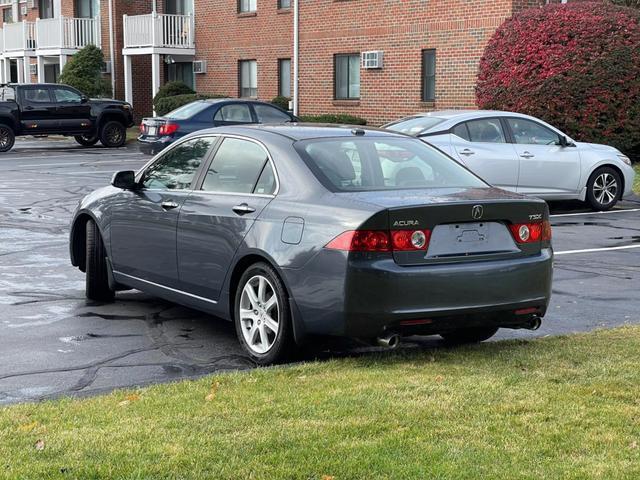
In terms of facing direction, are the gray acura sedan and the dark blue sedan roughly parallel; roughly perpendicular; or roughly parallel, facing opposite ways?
roughly perpendicular

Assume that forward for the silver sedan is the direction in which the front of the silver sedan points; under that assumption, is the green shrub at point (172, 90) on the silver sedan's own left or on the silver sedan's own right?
on the silver sedan's own left

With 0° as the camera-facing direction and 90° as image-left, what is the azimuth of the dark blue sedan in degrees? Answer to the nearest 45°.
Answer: approximately 225°

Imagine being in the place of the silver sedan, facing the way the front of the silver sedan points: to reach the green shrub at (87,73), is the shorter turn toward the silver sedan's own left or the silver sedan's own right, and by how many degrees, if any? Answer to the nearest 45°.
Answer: approximately 90° to the silver sedan's own left

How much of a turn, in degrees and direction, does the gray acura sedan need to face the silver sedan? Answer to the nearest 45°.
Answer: approximately 45° to its right

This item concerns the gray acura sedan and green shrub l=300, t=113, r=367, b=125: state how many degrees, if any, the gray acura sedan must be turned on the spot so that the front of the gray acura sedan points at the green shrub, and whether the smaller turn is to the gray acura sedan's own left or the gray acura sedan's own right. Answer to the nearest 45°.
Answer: approximately 45° to the gray acura sedan's own right

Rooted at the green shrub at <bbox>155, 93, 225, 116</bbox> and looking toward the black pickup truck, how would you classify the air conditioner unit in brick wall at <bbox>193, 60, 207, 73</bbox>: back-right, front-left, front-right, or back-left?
back-right

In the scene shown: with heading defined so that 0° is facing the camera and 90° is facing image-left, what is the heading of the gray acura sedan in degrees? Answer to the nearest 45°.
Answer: approximately 135°

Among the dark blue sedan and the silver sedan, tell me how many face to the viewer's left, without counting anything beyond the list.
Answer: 0

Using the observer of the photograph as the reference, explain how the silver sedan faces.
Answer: facing away from the viewer and to the right of the viewer

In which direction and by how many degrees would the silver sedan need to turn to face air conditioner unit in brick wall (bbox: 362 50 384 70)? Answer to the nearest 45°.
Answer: approximately 45° to its left

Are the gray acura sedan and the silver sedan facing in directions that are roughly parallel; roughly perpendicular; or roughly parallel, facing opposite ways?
roughly perpendicular

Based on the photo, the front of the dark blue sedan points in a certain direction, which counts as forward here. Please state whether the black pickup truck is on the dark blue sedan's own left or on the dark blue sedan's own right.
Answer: on the dark blue sedan's own left

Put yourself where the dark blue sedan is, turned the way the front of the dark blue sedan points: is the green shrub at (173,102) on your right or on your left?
on your left
